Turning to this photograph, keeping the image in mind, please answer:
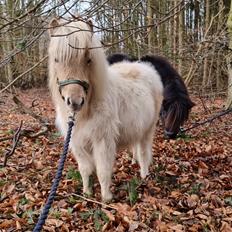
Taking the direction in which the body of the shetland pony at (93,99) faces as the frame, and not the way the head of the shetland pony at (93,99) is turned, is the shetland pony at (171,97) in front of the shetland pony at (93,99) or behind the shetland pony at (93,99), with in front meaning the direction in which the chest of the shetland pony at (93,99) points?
behind

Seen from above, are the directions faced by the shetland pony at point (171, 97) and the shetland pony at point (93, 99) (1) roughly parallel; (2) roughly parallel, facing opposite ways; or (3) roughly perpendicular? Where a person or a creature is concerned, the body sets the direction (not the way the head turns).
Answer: roughly perpendicular

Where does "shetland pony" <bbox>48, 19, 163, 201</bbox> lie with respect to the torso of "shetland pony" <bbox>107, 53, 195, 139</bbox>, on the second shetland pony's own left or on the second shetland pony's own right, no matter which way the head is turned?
on the second shetland pony's own right
